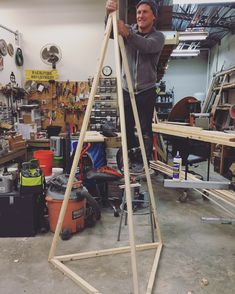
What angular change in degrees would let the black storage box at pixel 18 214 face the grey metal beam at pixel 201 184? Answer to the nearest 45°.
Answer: approximately 90° to its left

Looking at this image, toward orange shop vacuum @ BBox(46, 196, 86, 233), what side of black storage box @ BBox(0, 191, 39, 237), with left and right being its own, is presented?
left

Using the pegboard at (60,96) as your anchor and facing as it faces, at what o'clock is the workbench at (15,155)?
The workbench is roughly at 1 o'clock from the pegboard.

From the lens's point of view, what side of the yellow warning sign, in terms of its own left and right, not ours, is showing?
front

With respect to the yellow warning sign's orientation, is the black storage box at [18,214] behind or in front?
in front

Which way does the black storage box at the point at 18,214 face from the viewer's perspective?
toward the camera

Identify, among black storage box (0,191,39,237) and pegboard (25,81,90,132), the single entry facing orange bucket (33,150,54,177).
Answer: the pegboard

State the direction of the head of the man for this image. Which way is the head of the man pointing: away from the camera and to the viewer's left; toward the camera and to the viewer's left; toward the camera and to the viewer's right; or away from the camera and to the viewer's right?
toward the camera and to the viewer's left

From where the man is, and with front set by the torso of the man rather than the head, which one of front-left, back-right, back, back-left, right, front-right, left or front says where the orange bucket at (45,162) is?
right

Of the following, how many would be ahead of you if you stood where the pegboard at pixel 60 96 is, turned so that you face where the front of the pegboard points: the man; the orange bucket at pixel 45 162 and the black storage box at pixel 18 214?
3

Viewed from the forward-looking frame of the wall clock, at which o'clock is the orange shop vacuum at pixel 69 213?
The orange shop vacuum is roughly at 12 o'clock from the wall clock.

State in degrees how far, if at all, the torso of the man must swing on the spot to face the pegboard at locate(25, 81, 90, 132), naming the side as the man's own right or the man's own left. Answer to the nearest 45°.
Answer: approximately 90° to the man's own right

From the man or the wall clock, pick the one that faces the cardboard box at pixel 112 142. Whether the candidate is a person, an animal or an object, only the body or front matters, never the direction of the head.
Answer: the wall clock

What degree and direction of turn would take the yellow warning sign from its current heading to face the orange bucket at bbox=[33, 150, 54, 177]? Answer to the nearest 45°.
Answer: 0° — it already faces it

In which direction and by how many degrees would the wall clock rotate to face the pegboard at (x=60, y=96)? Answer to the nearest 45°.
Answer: approximately 90° to its right
